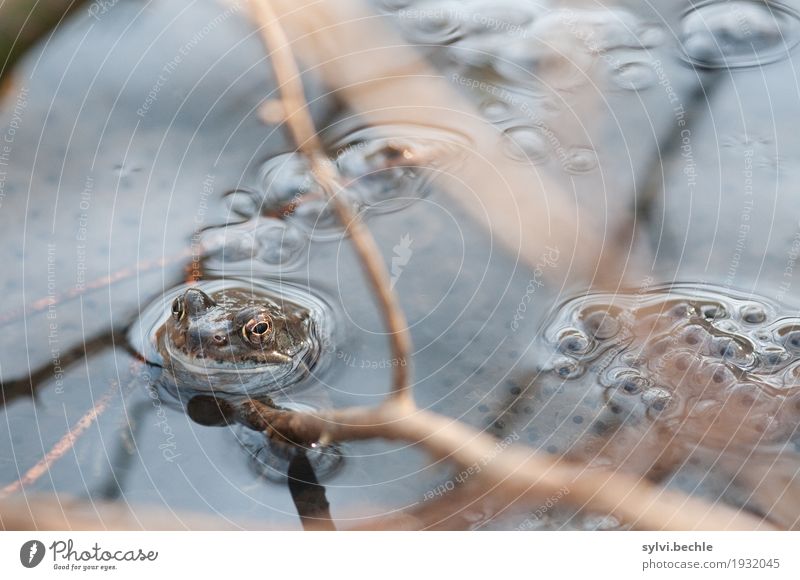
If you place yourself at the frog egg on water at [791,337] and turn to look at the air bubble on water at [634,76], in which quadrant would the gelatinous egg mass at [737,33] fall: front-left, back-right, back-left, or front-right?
front-right

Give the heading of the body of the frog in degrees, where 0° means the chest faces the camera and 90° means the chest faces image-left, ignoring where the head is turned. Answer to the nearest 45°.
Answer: approximately 45°

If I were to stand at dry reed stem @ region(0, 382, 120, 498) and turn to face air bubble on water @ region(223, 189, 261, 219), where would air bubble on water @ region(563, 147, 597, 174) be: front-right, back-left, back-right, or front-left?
front-right
